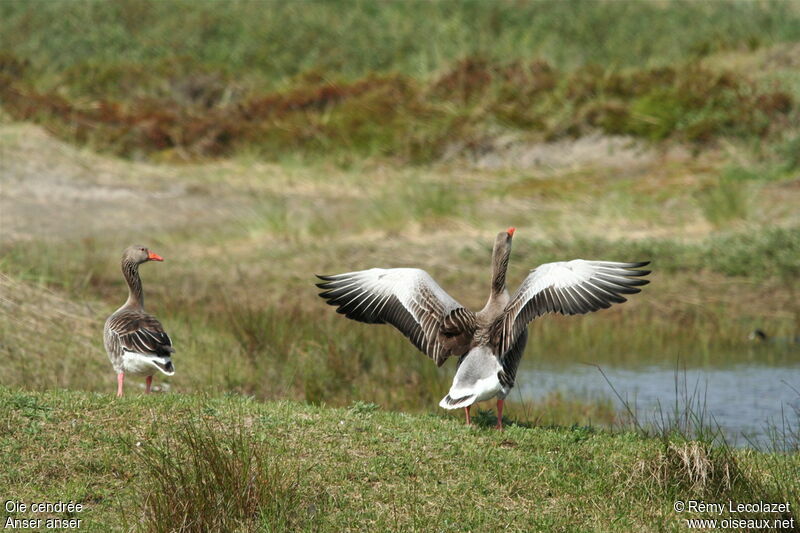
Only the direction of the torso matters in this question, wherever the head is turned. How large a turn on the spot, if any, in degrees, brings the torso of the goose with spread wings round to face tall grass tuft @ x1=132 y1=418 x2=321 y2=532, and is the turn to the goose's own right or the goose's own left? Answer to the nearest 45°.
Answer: approximately 180°

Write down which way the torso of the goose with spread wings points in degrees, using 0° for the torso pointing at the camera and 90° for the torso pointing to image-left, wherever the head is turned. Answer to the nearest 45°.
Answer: approximately 225°
